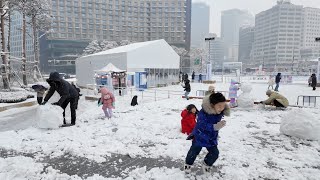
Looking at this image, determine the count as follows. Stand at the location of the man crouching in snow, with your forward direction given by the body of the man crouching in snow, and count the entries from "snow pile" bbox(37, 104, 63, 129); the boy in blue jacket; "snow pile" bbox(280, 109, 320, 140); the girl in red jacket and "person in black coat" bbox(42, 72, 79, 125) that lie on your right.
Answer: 0

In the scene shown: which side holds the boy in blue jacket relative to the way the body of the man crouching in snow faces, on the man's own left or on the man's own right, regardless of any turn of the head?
on the man's own left

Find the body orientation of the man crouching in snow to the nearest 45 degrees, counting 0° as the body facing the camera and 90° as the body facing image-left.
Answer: approximately 90°

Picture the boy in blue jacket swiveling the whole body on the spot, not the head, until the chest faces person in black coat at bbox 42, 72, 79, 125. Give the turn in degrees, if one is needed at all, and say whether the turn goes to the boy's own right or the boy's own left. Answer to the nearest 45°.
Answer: approximately 180°

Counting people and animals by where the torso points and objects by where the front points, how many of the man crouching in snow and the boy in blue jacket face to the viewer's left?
1

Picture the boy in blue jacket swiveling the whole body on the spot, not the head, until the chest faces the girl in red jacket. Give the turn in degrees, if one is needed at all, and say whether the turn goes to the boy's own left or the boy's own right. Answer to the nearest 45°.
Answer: approximately 135° to the boy's own left

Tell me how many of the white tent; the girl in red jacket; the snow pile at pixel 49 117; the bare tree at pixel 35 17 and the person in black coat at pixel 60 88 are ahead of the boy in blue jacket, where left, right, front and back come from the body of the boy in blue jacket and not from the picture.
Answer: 0

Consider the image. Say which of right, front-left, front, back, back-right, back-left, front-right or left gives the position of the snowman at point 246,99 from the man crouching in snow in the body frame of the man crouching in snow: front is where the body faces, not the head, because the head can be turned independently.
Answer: front

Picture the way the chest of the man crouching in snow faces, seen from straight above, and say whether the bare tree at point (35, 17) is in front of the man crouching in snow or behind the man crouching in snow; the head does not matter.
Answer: in front

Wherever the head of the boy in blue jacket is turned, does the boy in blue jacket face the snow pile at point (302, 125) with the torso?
no

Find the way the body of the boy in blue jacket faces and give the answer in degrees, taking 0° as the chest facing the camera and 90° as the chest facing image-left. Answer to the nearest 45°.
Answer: approximately 315°

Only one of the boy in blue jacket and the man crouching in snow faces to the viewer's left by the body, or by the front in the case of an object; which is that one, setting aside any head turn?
the man crouching in snow

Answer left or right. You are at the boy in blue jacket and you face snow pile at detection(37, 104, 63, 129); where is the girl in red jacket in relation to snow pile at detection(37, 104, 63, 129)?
right

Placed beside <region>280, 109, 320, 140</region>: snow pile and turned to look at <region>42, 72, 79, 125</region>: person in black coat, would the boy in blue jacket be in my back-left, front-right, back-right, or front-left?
front-left

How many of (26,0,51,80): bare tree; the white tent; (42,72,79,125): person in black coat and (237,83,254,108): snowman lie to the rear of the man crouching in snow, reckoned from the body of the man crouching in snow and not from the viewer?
0

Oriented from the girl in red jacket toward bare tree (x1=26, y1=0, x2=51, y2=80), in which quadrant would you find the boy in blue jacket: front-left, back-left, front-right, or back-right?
back-left
